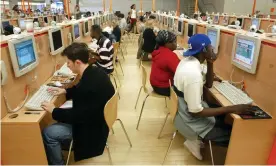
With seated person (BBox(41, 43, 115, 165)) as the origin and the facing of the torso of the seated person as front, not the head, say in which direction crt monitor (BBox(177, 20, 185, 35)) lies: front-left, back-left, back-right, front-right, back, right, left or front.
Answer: back-right

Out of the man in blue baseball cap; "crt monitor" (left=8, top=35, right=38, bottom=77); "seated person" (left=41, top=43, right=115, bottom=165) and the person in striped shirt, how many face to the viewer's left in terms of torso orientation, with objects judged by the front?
2

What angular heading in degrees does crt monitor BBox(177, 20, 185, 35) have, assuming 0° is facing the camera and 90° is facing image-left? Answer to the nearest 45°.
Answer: approximately 45°

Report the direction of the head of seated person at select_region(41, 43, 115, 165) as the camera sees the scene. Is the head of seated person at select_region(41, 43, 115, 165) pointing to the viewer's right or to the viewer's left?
to the viewer's left

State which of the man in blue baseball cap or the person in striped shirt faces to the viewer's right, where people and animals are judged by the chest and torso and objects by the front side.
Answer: the man in blue baseball cap

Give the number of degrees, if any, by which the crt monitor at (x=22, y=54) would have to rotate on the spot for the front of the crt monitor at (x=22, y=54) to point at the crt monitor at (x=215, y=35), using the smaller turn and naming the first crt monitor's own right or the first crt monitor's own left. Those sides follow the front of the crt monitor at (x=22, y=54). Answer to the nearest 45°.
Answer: approximately 45° to the first crt monitor's own left

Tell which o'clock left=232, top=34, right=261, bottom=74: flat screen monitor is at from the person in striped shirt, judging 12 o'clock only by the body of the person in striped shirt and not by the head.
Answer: The flat screen monitor is roughly at 8 o'clock from the person in striped shirt.

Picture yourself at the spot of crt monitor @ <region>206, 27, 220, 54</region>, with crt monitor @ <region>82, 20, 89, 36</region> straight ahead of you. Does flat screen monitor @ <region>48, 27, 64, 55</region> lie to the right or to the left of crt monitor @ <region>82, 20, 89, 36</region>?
left

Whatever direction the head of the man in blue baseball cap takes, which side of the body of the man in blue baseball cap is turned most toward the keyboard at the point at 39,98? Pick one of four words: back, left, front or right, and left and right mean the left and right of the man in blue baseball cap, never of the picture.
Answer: back

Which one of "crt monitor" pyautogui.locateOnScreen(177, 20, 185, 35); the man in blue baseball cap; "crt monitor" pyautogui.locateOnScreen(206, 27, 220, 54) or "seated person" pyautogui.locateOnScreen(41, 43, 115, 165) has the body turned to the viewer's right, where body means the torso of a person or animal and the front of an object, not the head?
the man in blue baseball cap

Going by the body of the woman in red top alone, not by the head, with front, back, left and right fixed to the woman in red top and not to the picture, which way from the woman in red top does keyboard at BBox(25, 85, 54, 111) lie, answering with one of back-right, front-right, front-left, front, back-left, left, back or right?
back-right

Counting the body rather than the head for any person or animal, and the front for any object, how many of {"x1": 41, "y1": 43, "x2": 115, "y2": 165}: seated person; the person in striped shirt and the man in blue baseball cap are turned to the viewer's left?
2

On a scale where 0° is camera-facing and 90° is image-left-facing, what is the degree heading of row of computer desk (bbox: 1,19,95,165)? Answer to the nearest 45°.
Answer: approximately 270°

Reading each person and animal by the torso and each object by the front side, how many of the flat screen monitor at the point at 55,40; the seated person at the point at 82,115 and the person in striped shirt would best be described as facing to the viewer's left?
2

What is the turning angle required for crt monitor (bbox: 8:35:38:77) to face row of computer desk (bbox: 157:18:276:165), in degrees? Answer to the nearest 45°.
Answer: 0° — it already faces it

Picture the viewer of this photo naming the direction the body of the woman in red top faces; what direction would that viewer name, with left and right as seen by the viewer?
facing to the right of the viewer

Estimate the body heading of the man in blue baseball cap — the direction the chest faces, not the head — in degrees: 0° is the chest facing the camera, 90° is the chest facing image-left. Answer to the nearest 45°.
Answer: approximately 270°
